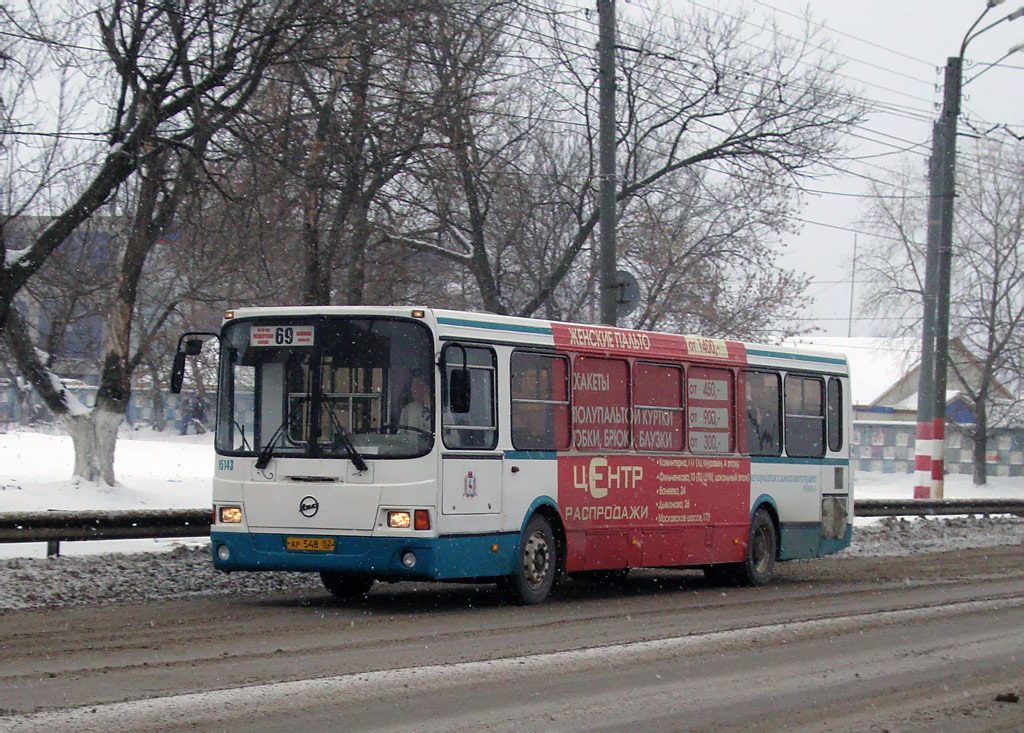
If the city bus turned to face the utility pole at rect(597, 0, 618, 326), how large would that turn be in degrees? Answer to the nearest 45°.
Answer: approximately 135° to its right

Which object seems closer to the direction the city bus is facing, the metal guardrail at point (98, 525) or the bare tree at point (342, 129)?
the metal guardrail

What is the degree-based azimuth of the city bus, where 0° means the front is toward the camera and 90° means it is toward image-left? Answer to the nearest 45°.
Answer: approximately 45°

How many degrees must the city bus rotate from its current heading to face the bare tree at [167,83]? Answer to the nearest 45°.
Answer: approximately 90° to its right

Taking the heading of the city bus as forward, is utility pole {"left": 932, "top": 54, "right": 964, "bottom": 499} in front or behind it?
behind

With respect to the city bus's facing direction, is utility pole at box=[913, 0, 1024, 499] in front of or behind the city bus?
behind

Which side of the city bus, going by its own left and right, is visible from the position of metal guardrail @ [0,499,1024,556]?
right

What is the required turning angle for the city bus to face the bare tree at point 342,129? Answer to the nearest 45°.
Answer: approximately 135° to its right
